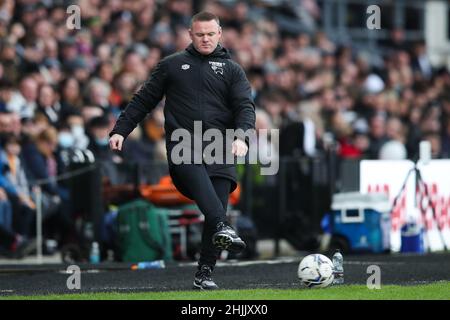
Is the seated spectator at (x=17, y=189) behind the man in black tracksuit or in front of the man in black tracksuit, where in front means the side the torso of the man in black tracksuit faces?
behind

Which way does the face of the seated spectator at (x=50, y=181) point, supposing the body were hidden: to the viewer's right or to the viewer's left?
to the viewer's right

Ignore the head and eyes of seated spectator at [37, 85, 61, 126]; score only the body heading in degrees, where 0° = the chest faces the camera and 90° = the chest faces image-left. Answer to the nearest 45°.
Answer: approximately 315°

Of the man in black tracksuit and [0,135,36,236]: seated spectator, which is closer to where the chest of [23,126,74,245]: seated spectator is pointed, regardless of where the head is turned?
the man in black tracksuit

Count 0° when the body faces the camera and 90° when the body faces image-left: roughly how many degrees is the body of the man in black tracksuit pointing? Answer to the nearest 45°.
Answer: approximately 0°
